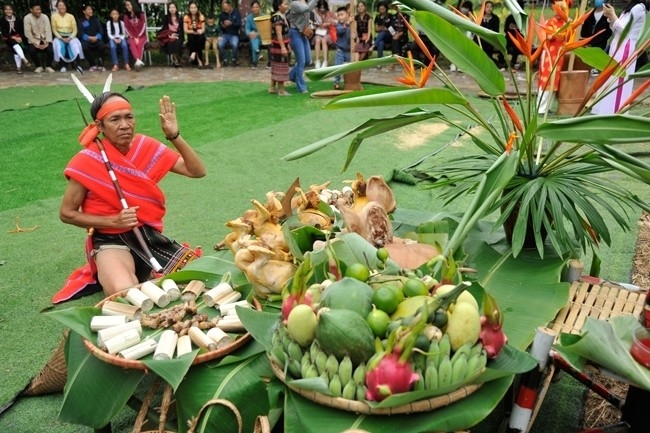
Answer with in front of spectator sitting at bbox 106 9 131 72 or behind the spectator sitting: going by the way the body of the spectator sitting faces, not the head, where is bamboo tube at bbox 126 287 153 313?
in front

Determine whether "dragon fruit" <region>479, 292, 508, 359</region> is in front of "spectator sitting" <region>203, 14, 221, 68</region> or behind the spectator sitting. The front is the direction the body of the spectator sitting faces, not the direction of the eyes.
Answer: in front

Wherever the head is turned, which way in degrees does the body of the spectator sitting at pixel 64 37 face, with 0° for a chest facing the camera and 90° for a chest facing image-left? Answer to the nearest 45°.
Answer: approximately 0°

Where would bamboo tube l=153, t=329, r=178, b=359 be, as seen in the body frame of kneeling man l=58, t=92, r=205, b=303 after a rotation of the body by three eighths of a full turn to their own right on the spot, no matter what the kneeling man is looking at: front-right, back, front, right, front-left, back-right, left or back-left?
left

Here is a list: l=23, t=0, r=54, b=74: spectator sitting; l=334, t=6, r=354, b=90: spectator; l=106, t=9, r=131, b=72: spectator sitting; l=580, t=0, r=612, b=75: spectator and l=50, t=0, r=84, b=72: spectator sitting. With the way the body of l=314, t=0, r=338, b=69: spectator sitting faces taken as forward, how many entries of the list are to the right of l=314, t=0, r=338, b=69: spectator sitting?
3

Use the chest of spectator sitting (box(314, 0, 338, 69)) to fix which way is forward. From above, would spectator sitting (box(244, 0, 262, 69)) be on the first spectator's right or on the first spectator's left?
on the first spectator's right

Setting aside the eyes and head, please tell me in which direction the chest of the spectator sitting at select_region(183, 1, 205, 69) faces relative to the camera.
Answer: toward the camera

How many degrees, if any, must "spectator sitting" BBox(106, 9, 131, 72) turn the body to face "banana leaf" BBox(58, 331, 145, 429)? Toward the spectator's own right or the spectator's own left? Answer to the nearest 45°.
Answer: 0° — they already face it

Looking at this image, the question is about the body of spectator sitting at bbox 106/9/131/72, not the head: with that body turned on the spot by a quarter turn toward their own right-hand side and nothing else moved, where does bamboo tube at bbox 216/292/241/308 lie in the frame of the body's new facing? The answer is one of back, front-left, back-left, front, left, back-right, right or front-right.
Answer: left

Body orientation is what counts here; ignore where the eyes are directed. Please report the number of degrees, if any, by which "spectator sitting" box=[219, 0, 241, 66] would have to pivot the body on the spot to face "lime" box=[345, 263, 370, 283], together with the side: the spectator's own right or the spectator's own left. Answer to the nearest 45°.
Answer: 0° — they already face it

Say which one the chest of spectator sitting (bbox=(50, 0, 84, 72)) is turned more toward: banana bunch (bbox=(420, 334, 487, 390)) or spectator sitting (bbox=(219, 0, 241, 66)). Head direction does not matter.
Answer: the banana bunch

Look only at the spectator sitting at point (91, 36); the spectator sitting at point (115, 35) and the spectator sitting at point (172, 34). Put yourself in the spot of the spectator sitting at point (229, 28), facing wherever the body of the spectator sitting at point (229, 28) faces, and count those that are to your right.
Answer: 3

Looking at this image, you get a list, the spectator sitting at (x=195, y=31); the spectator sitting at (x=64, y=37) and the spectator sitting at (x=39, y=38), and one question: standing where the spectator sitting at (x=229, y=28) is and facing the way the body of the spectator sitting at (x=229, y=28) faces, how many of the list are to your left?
0

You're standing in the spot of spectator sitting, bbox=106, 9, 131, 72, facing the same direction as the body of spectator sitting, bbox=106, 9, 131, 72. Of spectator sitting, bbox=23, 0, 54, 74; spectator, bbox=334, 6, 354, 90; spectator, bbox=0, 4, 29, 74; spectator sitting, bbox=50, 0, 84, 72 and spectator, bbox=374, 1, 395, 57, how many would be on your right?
3

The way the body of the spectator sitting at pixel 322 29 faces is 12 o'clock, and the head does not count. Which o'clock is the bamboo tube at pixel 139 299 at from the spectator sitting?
The bamboo tube is roughly at 12 o'clock from the spectator sitting.

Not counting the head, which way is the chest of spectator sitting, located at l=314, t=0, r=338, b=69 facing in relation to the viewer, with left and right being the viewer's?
facing the viewer

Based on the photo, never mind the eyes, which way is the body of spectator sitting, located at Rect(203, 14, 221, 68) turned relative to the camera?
toward the camera
